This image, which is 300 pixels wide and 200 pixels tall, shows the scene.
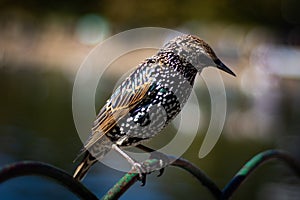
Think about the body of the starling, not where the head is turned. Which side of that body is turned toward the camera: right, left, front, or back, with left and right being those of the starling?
right

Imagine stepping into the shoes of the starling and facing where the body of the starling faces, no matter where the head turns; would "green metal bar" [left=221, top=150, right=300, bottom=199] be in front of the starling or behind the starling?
in front

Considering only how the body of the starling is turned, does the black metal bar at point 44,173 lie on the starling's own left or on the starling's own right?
on the starling's own right
